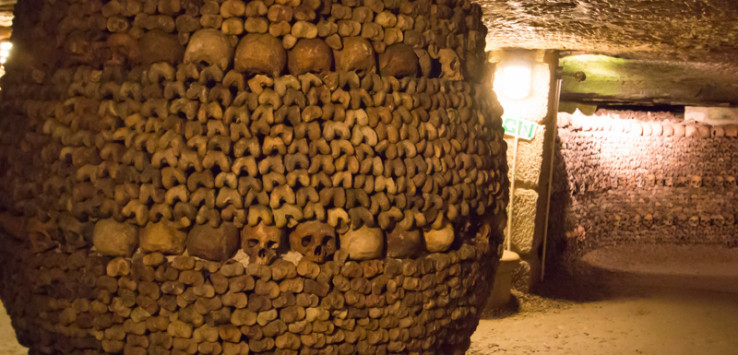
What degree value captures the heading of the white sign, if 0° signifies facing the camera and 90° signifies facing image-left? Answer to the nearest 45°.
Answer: approximately 0°

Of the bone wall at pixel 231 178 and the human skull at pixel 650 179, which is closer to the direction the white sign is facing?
the bone wall

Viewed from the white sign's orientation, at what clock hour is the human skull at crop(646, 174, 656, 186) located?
The human skull is roughly at 7 o'clock from the white sign.

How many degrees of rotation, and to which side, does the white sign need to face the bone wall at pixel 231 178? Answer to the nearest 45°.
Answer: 0° — it already faces it
